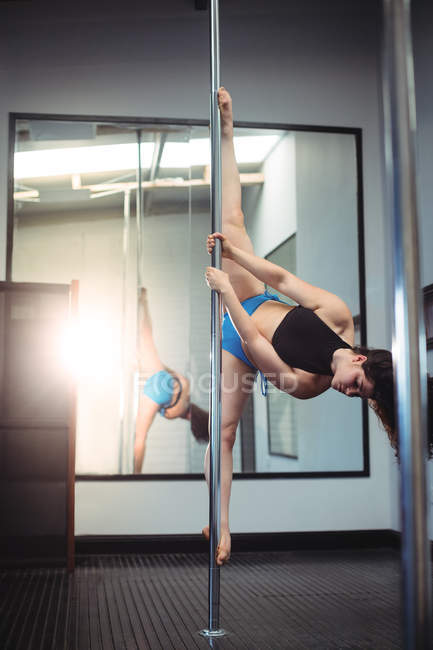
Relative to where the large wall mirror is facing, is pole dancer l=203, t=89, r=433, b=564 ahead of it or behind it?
ahead

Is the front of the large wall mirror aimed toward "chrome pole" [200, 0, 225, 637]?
yes

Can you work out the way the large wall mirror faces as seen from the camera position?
facing the viewer

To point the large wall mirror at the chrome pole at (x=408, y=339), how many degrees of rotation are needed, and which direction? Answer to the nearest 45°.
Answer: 0° — it already faces it
